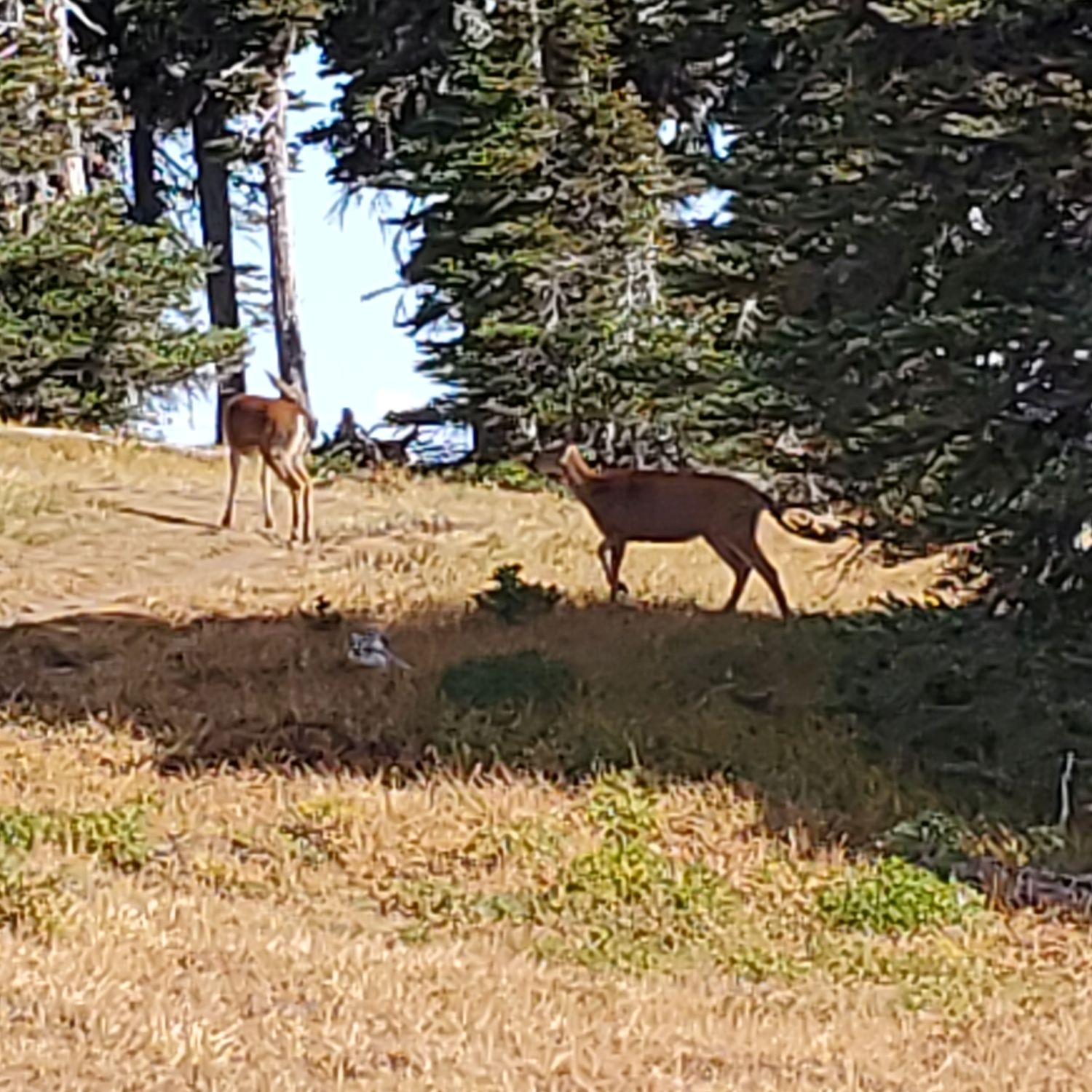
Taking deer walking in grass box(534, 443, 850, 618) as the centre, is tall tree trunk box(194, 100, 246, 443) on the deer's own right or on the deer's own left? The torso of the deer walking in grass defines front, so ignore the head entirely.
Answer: on the deer's own right

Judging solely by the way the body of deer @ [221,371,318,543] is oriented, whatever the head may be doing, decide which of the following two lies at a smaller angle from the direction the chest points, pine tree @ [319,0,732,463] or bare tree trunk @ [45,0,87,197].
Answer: the bare tree trunk

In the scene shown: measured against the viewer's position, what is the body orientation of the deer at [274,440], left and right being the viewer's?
facing away from the viewer and to the left of the viewer

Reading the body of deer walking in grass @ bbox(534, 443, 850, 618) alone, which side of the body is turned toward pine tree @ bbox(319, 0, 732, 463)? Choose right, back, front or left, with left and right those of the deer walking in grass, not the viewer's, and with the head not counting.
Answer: right

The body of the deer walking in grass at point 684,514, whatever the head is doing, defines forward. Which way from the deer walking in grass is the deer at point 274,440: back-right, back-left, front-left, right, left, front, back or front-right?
front-right

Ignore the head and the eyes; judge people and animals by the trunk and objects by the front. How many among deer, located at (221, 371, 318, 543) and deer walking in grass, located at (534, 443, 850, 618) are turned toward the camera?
0

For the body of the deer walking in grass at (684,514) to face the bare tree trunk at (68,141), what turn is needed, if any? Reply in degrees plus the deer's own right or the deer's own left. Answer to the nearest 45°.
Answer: approximately 45° to the deer's own right

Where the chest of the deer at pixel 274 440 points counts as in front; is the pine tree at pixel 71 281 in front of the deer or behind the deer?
in front

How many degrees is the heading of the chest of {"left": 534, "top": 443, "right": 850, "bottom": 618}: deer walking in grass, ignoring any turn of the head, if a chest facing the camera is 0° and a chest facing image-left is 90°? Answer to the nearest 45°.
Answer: approximately 90°

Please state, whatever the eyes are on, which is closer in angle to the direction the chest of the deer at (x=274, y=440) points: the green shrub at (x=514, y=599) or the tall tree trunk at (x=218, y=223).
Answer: the tall tree trunk

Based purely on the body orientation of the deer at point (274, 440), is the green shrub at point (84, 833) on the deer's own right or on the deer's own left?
on the deer's own left

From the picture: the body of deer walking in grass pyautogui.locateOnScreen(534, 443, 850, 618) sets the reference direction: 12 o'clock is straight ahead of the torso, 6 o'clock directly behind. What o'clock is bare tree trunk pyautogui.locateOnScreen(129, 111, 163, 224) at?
The bare tree trunk is roughly at 2 o'clock from the deer walking in grass.

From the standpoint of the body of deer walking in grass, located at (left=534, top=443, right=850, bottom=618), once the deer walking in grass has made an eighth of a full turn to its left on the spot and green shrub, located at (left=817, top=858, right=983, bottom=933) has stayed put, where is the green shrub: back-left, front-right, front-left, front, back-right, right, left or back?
front-left
